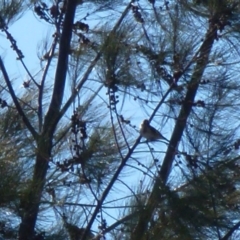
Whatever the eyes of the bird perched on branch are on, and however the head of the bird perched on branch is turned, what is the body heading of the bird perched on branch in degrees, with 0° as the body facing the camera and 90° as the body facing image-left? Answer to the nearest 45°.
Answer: approximately 90°
